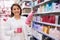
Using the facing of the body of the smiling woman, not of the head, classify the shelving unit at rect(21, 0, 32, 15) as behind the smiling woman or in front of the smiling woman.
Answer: behind

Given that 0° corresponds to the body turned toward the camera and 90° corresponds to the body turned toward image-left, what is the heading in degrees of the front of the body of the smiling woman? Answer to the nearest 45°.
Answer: approximately 0°
